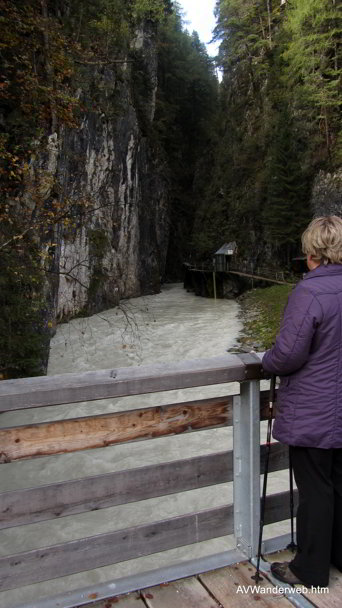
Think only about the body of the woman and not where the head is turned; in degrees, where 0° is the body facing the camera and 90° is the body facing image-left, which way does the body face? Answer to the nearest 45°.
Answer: approximately 135°

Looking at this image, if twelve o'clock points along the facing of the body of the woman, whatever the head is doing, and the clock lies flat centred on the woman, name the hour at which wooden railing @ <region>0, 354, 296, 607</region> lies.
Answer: The wooden railing is roughly at 10 o'clock from the woman.

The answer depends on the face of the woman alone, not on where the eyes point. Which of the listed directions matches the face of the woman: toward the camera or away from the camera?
away from the camera
